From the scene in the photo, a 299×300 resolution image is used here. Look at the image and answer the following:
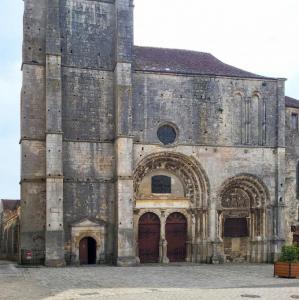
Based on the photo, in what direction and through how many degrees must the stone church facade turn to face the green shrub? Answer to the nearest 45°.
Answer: approximately 45° to its left

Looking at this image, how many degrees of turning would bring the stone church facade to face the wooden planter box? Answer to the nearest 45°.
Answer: approximately 45° to its left

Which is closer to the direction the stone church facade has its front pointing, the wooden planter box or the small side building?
the wooden planter box

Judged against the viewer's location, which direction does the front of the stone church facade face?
facing the viewer

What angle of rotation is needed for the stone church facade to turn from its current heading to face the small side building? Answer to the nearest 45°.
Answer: approximately 135° to its right
